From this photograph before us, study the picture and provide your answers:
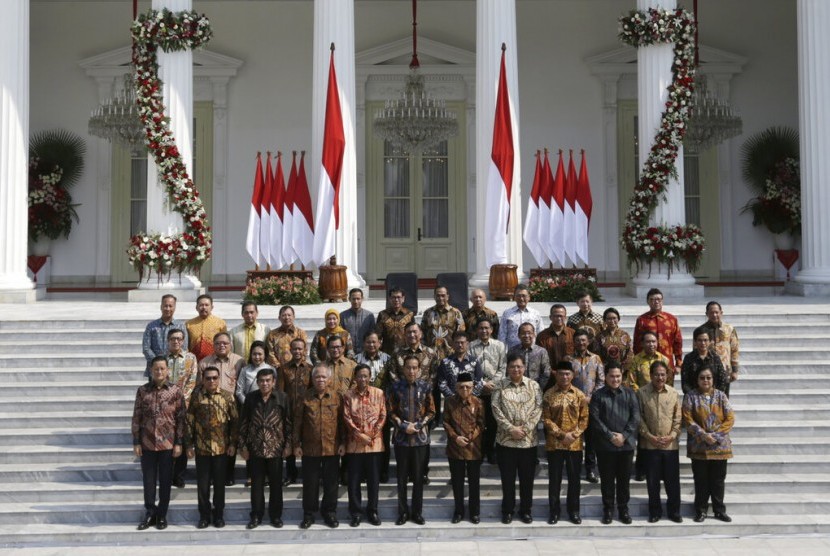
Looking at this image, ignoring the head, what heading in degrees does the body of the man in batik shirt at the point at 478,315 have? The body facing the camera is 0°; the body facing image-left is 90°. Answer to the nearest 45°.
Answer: approximately 0°

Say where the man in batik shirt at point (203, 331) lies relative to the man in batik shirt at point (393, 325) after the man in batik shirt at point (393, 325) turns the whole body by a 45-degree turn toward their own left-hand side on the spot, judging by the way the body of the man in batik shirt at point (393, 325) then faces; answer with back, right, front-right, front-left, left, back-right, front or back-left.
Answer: back-right

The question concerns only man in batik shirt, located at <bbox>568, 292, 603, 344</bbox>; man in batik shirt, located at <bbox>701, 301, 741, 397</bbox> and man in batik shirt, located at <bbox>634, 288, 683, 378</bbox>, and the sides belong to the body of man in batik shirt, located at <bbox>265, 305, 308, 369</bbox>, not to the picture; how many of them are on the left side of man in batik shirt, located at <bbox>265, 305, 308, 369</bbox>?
3

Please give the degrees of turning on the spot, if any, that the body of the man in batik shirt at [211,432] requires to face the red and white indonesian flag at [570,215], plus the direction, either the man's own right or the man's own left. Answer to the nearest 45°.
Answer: approximately 135° to the man's own left

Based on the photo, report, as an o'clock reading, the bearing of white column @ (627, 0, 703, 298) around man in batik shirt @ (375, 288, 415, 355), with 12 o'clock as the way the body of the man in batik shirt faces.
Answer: The white column is roughly at 7 o'clock from the man in batik shirt.

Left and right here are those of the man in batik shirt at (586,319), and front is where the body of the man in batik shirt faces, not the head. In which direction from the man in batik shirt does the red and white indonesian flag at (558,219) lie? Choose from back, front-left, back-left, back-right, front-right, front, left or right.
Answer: back

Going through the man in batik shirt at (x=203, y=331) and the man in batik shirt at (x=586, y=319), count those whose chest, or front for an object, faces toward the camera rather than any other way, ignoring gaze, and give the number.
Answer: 2
